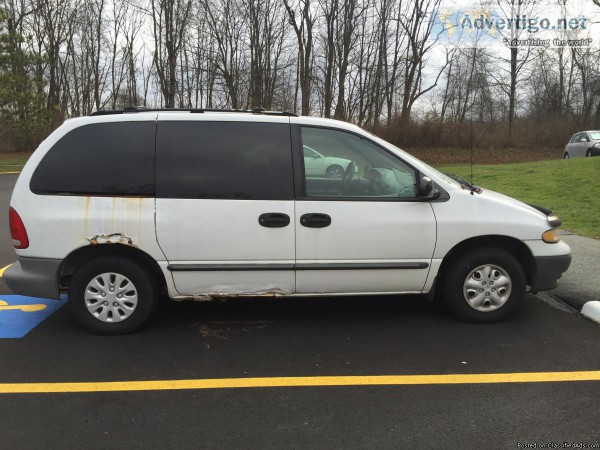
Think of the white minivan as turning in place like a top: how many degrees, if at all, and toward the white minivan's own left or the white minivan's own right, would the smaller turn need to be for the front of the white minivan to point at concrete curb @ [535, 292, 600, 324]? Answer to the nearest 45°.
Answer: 0° — it already faces it

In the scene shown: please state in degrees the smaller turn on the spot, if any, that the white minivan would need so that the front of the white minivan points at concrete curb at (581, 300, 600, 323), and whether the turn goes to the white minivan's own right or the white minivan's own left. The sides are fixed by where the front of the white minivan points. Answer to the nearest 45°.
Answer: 0° — it already faces it

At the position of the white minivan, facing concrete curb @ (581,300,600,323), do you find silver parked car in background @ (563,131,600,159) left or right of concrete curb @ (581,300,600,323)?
left

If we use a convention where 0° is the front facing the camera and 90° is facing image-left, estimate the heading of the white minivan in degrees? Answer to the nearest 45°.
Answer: approximately 270°

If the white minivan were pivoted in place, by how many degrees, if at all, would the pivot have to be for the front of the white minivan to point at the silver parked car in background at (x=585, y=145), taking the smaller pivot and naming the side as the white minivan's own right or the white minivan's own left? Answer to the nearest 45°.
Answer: approximately 45° to the white minivan's own left
